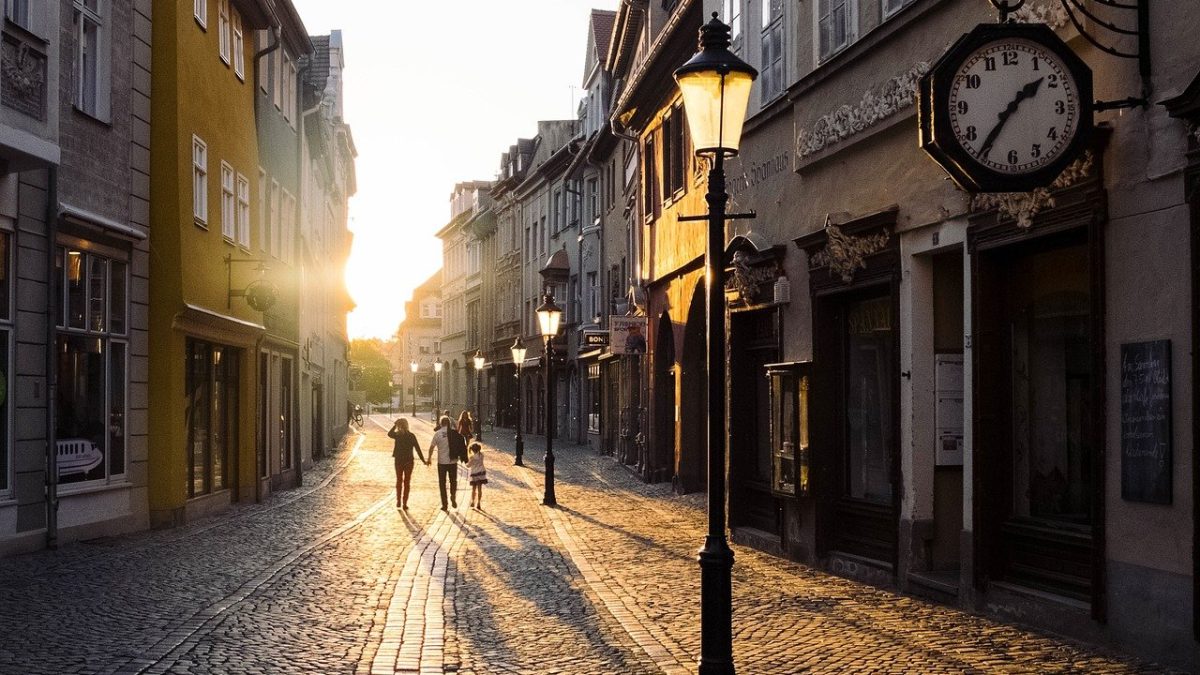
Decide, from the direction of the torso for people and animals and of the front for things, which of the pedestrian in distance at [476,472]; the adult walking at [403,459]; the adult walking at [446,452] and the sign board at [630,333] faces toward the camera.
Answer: the sign board

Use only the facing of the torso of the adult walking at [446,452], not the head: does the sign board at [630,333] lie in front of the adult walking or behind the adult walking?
in front

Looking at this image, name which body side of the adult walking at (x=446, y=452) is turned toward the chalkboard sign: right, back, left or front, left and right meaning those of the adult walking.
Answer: back

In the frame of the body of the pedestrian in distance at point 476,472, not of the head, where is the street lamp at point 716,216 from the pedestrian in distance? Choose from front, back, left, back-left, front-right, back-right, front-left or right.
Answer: back

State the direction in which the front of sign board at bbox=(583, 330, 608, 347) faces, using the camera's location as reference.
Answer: facing the viewer

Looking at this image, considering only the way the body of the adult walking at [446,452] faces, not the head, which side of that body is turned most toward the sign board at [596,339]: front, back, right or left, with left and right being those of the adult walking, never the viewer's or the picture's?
front

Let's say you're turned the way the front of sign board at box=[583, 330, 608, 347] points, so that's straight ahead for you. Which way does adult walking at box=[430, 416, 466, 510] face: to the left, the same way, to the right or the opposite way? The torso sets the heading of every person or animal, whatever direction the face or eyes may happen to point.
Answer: the opposite way

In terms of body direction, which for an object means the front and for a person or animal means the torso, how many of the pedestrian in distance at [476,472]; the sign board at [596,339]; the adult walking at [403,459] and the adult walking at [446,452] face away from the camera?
3

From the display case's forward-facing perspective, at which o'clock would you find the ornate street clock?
The ornate street clock is roughly at 10 o'clock from the display case.

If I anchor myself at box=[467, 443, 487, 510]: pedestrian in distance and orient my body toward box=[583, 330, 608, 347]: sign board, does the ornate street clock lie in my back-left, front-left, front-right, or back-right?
back-right

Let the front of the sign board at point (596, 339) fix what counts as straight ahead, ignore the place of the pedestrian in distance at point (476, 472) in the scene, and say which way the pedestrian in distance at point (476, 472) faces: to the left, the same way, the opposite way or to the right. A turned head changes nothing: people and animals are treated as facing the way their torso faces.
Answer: the opposite way

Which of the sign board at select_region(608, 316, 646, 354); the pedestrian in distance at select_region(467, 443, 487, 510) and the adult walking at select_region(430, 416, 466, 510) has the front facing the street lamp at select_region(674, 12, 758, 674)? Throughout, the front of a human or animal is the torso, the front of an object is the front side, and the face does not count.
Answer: the sign board

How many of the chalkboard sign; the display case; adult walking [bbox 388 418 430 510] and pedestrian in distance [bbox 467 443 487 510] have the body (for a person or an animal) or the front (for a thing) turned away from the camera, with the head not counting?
2

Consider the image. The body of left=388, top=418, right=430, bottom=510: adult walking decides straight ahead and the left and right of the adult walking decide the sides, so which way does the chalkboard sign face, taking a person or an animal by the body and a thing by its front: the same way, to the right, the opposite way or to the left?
to the left

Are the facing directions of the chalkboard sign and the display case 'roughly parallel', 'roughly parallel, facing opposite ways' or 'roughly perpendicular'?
roughly parallel

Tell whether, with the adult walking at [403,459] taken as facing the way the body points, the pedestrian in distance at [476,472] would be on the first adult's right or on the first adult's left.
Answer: on the first adult's right

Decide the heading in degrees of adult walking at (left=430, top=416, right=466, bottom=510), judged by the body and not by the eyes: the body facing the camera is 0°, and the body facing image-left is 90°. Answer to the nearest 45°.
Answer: approximately 180°
